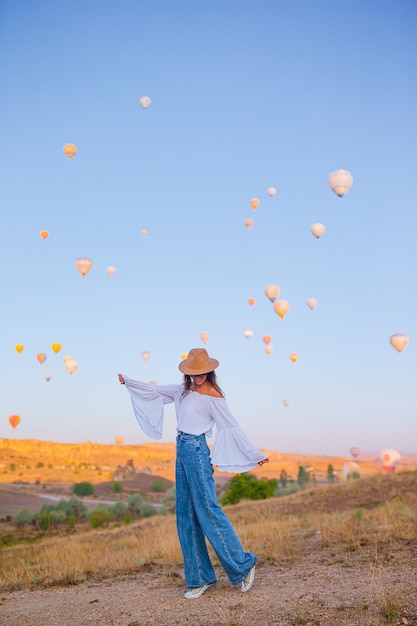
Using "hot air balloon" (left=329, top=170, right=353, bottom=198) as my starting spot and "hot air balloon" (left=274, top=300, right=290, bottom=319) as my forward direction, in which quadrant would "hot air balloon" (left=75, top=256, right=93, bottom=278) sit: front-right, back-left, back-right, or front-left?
front-left

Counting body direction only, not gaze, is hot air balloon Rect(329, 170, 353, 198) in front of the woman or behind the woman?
behind

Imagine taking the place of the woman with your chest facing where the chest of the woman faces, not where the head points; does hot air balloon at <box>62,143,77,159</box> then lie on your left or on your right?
on your right

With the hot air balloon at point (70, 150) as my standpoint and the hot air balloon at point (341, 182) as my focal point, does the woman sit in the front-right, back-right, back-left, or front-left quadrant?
front-right

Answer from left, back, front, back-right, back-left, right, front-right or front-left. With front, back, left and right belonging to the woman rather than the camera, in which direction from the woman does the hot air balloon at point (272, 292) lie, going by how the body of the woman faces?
back-right

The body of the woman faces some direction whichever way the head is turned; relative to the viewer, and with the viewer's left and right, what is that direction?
facing the viewer and to the left of the viewer

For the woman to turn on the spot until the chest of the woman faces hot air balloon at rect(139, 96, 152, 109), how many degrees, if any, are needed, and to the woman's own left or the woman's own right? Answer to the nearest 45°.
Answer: approximately 135° to the woman's own right

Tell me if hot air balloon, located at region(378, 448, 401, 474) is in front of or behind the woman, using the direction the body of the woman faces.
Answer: behind

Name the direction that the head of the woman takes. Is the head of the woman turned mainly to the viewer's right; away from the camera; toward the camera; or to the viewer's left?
toward the camera

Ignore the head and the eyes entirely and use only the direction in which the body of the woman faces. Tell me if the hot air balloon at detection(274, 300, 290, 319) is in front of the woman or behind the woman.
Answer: behind

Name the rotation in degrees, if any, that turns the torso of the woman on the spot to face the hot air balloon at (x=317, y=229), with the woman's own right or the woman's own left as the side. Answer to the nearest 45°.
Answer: approximately 135° to the woman's own right

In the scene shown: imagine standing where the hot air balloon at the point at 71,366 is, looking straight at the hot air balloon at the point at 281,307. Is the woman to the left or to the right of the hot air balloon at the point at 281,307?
right

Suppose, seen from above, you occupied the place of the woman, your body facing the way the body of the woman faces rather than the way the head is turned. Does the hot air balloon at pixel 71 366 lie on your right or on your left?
on your right
